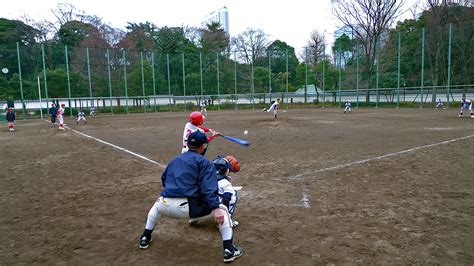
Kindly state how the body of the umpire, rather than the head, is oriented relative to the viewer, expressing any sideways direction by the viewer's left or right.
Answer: facing away from the viewer and to the right of the viewer

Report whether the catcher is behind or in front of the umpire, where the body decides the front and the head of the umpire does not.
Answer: in front
